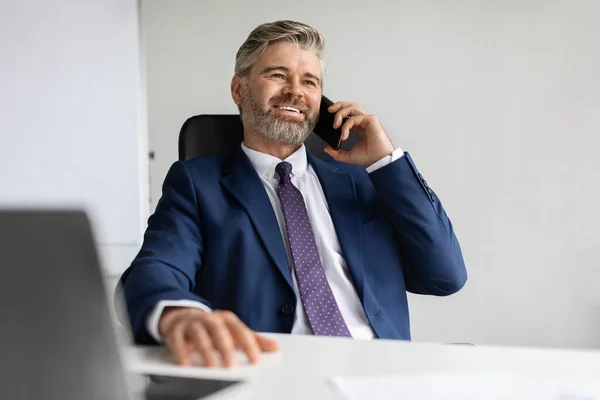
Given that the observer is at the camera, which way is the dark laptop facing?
facing away from the viewer and to the right of the viewer

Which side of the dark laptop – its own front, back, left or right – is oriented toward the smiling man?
front
